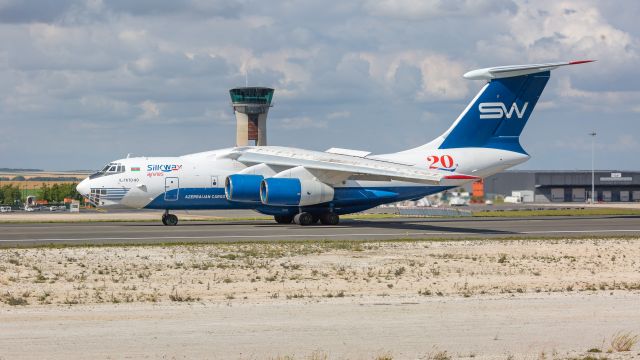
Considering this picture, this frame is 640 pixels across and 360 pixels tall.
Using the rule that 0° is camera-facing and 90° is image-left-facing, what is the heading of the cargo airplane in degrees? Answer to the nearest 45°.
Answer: approximately 90°
